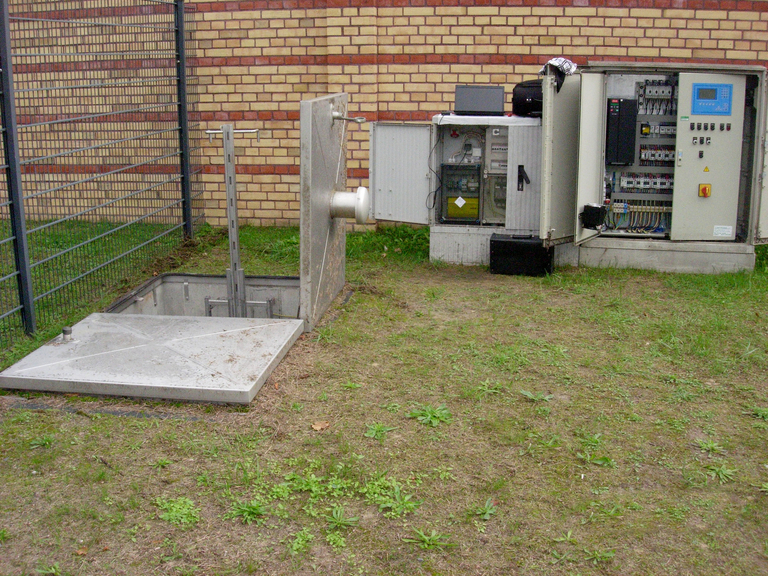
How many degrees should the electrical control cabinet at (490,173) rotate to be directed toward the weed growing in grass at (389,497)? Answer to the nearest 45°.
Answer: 0° — it already faces it

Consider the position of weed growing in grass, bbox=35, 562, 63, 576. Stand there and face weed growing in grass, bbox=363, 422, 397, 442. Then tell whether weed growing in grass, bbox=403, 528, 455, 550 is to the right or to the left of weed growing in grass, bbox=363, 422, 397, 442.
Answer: right

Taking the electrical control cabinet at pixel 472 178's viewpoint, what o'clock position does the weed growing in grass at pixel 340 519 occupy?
The weed growing in grass is roughly at 12 o'clock from the electrical control cabinet.

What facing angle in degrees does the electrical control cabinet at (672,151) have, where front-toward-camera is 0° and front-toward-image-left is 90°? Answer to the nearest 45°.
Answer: approximately 0°

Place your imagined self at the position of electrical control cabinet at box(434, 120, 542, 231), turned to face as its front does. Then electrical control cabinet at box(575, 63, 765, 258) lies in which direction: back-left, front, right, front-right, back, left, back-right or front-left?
left

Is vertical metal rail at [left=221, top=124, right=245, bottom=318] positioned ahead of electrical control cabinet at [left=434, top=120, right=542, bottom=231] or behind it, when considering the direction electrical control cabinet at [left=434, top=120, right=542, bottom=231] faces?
ahead

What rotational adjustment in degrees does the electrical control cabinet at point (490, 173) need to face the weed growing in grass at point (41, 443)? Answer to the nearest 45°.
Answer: approximately 45° to its right

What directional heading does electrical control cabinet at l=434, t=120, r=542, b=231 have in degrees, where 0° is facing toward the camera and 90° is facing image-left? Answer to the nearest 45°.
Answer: approximately 0°

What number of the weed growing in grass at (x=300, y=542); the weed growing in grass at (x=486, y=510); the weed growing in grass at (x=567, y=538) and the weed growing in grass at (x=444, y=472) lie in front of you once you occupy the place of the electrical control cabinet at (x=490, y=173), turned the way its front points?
4

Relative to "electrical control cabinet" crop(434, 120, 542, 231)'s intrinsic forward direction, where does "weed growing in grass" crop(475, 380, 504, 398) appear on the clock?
The weed growing in grass is roughly at 12 o'clock from the electrical control cabinet.

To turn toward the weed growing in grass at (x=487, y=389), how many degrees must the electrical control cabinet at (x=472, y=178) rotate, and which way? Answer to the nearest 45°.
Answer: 0° — it already faces it

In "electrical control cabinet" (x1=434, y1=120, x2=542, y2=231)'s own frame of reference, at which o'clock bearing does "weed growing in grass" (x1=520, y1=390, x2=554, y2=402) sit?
The weed growing in grass is roughly at 12 o'clock from the electrical control cabinet.
